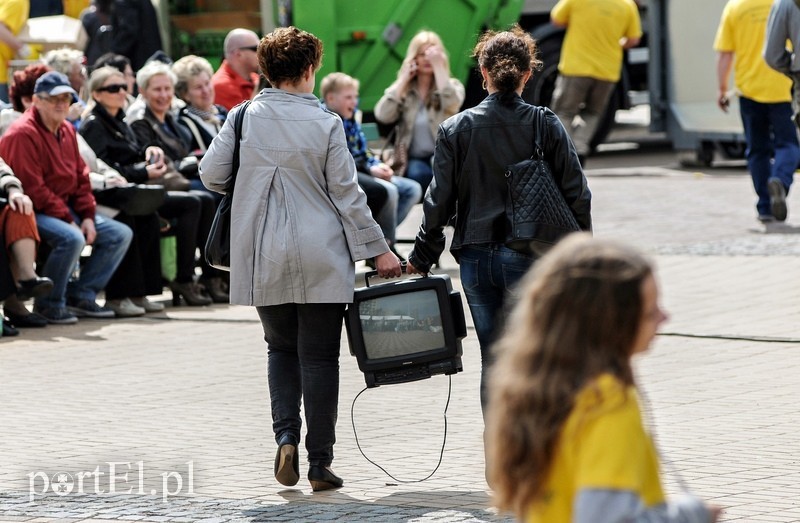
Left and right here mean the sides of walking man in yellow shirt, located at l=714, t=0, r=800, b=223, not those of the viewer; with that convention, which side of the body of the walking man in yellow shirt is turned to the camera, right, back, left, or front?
back

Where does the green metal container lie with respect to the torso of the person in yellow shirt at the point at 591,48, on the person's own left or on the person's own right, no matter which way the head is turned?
on the person's own left

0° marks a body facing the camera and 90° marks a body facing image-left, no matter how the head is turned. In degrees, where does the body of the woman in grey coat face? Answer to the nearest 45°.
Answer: approximately 180°

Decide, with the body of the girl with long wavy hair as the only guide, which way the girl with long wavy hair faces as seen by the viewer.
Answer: to the viewer's right

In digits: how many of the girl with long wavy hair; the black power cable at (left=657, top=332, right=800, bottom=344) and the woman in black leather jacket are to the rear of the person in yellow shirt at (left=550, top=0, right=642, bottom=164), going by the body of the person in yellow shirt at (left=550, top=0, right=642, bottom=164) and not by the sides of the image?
3

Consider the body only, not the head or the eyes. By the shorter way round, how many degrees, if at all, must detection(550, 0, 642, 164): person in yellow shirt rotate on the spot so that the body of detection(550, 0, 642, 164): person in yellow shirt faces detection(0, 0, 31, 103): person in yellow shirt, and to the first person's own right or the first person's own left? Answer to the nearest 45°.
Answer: approximately 135° to the first person's own left

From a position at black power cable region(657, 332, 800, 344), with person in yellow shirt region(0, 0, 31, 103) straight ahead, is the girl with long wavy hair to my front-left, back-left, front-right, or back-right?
back-left

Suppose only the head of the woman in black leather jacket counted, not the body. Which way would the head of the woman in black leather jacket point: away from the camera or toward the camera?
away from the camera

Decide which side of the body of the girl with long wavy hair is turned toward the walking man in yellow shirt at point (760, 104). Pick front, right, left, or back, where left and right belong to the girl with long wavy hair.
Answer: left

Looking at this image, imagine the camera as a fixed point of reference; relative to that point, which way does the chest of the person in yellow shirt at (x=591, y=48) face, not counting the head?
away from the camera

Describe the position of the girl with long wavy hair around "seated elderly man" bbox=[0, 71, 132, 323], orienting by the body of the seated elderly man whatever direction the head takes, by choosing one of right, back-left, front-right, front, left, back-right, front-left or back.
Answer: front-right

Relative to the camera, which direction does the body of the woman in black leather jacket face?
away from the camera

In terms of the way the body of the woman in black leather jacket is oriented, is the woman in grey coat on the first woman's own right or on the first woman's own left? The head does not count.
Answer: on the first woman's own left
